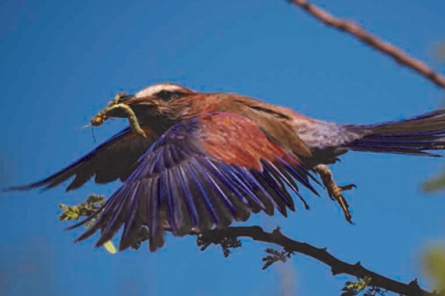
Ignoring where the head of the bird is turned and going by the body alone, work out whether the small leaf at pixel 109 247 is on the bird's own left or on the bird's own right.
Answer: on the bird's own left

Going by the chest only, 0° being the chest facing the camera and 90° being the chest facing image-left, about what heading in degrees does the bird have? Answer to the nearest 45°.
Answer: approximately 90°
